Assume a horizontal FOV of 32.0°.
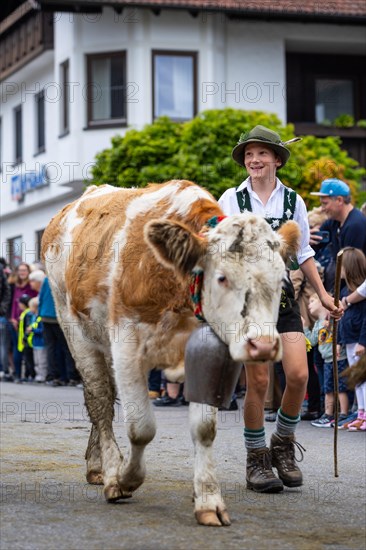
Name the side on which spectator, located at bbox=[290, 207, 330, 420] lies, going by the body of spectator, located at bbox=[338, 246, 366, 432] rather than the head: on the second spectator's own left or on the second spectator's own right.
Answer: on the second spectator's own right

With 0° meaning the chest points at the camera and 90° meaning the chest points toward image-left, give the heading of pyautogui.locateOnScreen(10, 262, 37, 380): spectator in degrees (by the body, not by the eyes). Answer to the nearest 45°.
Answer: approximately 315°

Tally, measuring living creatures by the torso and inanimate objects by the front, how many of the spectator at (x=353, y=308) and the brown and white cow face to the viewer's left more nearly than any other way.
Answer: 1

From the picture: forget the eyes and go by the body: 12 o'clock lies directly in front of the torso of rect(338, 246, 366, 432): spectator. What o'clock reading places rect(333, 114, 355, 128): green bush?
The green bush is roughly at 3 o'clock from the spectator.

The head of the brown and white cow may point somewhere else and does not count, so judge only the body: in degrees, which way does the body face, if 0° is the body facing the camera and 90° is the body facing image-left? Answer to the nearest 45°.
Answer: approximately 315°

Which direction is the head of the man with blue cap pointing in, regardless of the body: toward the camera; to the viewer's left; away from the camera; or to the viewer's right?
to the viewer's left

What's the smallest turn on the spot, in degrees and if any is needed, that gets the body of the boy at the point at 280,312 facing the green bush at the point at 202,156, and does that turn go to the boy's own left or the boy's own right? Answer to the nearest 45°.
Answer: approximately 180°

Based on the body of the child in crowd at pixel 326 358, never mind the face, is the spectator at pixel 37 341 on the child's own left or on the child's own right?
on the child's own right

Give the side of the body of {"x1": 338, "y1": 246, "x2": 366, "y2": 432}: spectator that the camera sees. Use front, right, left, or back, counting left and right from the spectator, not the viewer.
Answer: left

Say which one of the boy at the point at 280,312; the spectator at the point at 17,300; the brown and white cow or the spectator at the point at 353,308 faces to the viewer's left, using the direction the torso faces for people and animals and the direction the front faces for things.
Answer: the spectator at the point at 353,308
